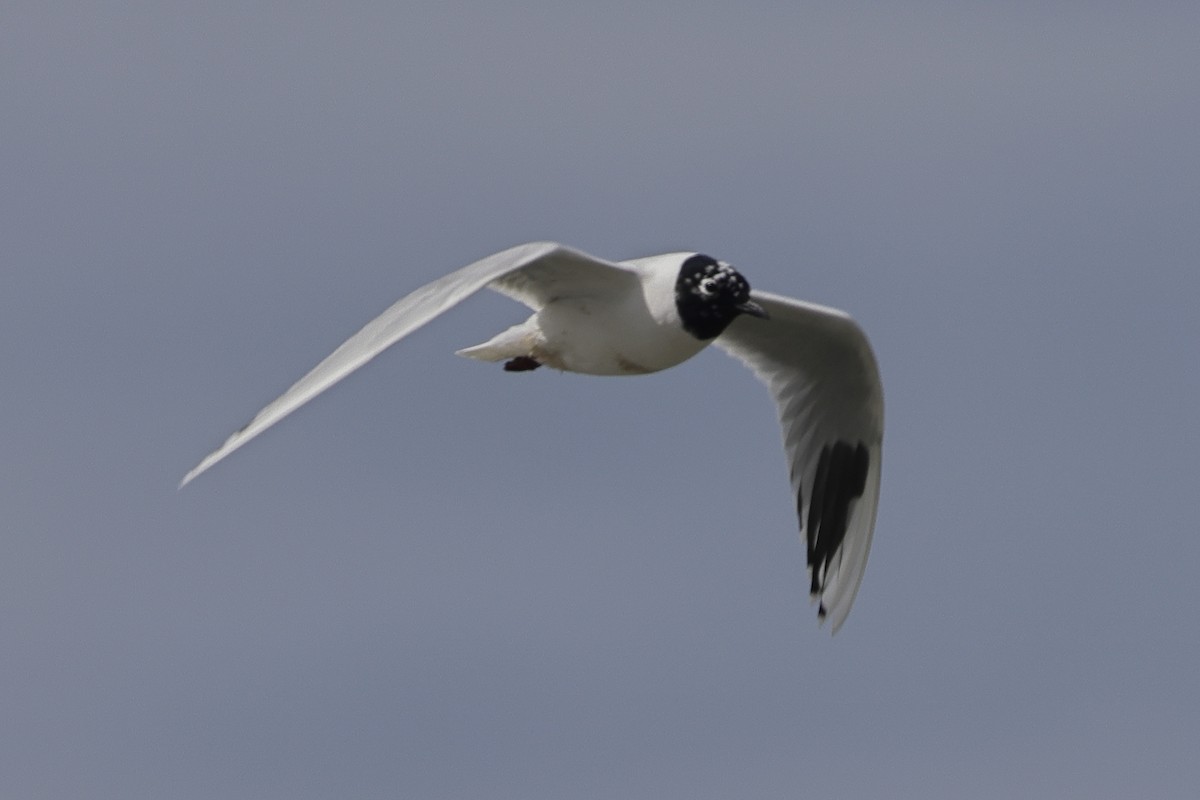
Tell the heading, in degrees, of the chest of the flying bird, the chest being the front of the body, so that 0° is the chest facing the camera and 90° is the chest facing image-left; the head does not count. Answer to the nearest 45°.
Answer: approximately 315°
